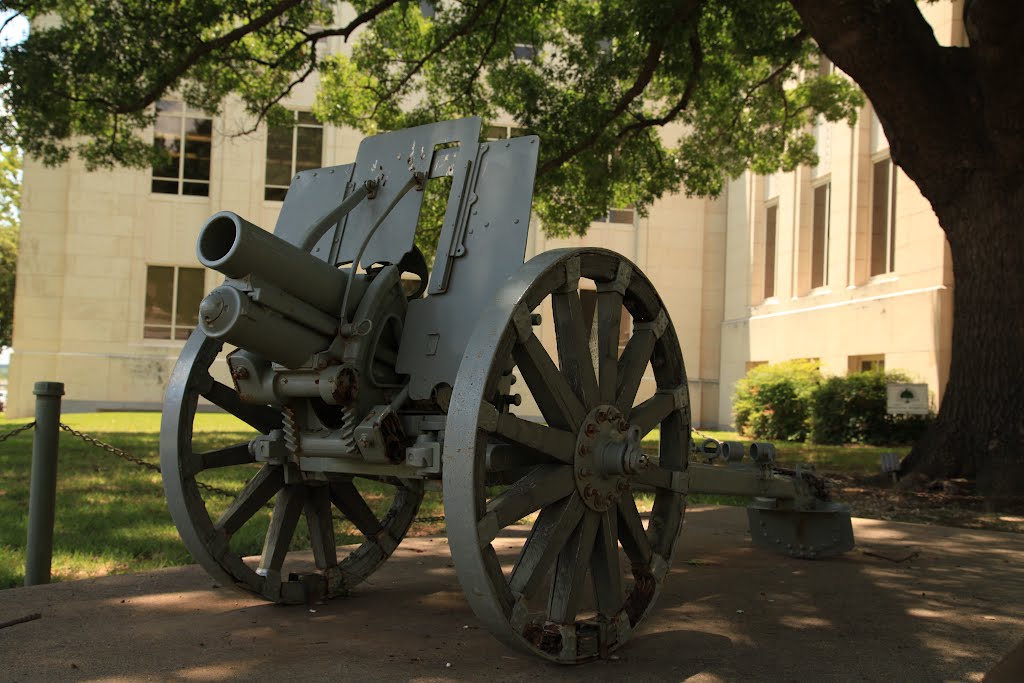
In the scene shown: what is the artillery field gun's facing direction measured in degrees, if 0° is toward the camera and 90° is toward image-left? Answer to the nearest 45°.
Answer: approximately 45°

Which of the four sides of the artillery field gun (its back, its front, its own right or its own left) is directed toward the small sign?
back

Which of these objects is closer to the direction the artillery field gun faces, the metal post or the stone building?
the metal post

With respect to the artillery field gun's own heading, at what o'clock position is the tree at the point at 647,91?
The tree is roughly at 5 o'clock from the artillery field gun.

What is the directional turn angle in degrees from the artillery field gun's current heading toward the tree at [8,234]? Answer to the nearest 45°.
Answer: approximately 90° to its right

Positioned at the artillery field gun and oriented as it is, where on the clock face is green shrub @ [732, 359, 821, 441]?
The green shrub is roughly at 5 o'clock from the artillery field gun.

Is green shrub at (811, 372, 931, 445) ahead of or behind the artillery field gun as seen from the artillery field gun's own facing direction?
behind

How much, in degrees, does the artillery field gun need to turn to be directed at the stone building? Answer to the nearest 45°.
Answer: approximately 135° to its right
